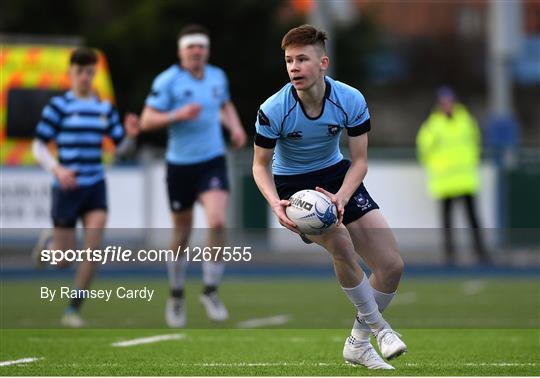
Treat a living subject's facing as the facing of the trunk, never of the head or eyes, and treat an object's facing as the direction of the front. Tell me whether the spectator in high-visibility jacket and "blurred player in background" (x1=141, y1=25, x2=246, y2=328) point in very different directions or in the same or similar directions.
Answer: same or similar directions

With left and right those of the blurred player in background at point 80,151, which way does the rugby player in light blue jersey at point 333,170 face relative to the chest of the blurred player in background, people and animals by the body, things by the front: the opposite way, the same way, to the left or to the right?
the same way

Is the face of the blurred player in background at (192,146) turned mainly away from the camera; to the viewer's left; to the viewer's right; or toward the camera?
toward the camera

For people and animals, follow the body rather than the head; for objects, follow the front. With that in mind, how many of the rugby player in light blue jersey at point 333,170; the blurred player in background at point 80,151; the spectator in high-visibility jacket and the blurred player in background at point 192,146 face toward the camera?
4

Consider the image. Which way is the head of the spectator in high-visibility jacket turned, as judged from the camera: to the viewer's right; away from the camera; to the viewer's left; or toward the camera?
toward the camera

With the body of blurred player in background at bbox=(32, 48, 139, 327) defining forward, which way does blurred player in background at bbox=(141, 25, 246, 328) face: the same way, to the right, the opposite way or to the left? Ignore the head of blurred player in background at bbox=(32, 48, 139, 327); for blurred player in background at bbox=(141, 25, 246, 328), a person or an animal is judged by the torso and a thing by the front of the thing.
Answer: the same way

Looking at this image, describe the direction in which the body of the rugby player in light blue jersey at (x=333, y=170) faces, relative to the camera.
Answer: toward the camera

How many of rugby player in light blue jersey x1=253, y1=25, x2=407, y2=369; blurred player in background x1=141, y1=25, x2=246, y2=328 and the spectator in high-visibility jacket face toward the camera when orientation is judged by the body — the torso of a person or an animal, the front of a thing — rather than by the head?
3

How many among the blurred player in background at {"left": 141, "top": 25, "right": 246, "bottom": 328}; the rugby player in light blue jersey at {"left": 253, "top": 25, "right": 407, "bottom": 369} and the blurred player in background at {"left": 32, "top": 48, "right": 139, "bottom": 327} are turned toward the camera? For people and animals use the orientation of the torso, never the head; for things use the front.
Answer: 3

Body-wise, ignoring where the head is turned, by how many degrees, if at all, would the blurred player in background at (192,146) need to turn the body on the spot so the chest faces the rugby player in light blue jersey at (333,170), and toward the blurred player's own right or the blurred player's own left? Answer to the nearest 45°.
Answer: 0° — they already face them

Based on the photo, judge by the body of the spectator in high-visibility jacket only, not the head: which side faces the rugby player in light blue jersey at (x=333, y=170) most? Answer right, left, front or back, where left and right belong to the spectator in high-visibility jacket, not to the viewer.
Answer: front

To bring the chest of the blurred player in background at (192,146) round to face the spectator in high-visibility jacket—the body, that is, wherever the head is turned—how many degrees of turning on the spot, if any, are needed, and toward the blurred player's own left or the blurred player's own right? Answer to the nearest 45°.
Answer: approximately 135° to the blurred player's own left

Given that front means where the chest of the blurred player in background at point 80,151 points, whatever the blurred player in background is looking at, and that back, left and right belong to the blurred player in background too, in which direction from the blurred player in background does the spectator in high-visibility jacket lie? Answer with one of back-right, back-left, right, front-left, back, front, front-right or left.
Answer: back-left

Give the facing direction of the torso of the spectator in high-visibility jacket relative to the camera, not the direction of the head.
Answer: toward the camera

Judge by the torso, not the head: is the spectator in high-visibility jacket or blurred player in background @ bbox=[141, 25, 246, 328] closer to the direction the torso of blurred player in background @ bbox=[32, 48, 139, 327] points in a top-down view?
the blurred player in background

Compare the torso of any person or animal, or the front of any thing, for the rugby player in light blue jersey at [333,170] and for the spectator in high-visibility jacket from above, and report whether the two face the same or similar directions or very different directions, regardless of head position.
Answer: same or similar directions

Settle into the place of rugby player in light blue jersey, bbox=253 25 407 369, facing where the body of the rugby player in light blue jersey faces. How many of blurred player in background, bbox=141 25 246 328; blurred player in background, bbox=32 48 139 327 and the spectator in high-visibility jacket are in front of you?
0

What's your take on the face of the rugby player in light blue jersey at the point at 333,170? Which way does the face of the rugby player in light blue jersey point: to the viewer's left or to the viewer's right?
to the viewer's left

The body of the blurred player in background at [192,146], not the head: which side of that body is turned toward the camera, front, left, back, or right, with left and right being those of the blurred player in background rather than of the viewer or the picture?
front
